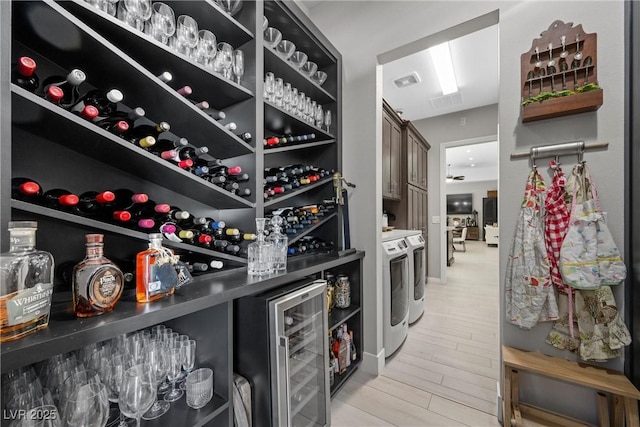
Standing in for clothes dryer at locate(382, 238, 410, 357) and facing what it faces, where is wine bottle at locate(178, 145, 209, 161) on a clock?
The wine bottle is roughly at 4 o'clock from the clothes dryer.

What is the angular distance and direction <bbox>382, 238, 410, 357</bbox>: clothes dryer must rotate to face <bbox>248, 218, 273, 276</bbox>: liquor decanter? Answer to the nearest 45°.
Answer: approximately 135° to its right

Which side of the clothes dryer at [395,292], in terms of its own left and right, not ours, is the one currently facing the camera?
right

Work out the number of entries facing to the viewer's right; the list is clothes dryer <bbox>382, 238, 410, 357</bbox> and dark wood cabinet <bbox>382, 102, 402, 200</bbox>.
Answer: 2

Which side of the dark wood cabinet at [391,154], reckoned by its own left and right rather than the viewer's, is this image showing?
right

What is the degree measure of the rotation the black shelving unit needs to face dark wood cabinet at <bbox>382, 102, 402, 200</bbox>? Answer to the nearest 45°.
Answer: approximately 90° to its left

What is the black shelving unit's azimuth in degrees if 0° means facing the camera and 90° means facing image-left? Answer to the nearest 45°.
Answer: approximately 315°

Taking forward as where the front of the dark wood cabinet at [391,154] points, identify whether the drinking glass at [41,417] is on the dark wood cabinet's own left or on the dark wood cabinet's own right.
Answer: on the dark wood cabinet's own right
